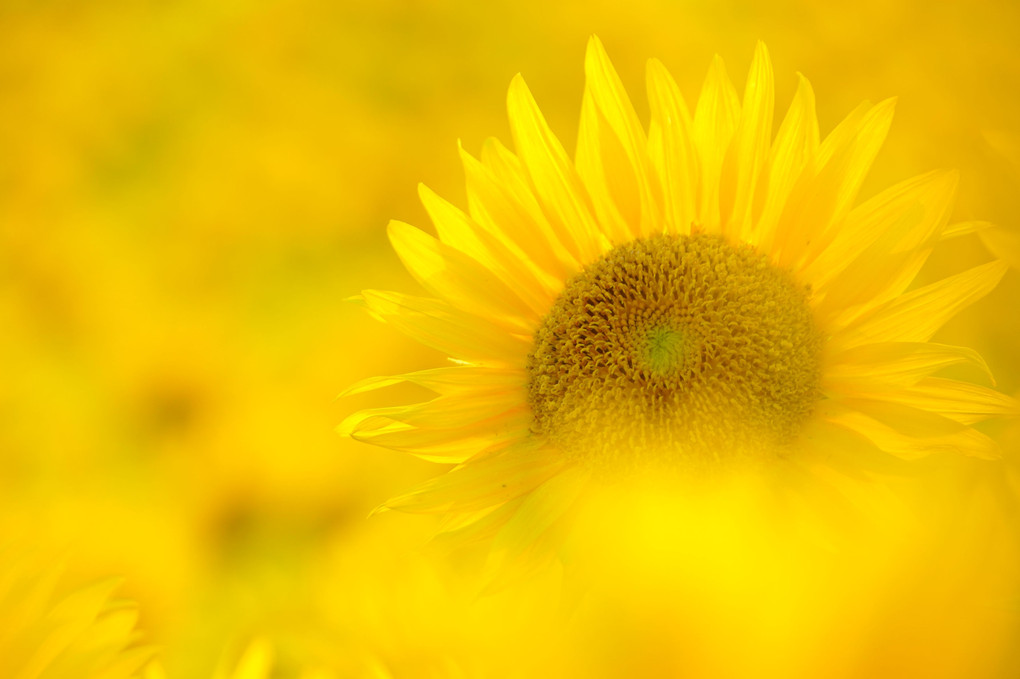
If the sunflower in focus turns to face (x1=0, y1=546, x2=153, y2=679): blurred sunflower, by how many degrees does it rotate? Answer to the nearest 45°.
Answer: approximately 90° to its right

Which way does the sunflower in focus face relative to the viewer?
toward the camera
